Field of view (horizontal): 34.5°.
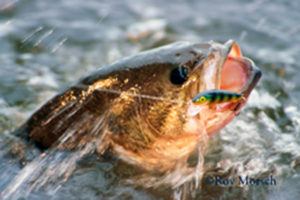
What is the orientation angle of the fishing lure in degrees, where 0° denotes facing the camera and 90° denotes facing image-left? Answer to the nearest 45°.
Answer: approximately 90°
